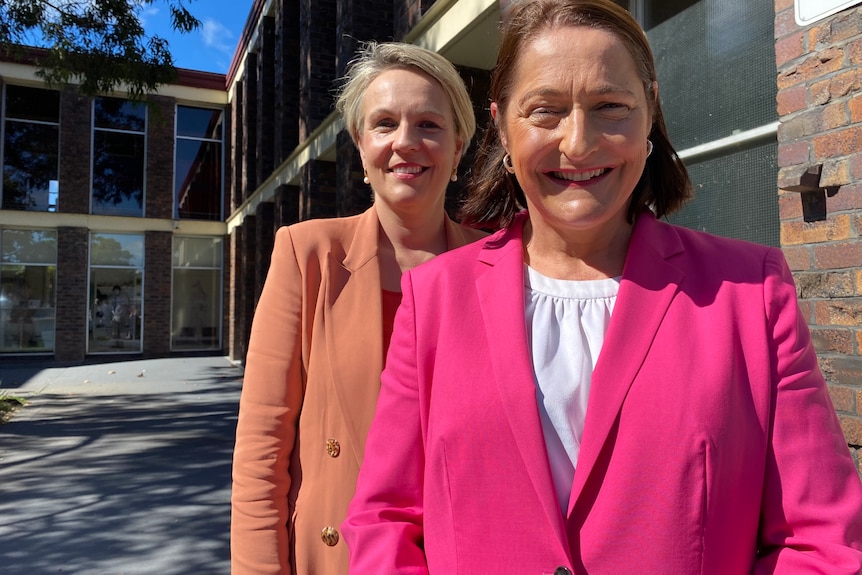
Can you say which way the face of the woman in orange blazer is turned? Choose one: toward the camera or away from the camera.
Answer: toward the camera

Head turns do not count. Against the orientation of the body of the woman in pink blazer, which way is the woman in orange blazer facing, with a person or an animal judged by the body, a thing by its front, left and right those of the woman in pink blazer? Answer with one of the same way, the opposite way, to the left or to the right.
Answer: the same way

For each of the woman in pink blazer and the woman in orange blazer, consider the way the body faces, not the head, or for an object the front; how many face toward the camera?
2

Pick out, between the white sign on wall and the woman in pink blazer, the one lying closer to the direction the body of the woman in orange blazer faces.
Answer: the woman in pink blazer

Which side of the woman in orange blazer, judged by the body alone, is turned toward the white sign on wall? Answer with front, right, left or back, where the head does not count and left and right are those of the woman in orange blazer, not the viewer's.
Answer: left

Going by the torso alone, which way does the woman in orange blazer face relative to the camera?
toward the camera

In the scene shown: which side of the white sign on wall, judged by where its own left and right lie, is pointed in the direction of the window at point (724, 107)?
right

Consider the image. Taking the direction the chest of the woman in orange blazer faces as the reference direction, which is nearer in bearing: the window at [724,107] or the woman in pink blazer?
the woman in pink blazer

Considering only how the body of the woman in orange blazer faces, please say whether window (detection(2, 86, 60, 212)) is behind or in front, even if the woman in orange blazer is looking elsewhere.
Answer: behind

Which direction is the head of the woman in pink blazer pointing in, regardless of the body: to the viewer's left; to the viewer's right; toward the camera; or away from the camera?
toward the camera

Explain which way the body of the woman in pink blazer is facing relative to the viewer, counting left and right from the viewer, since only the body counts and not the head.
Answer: facing the viewer

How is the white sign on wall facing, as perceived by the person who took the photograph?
facing the viewer and to the left of the viewer
